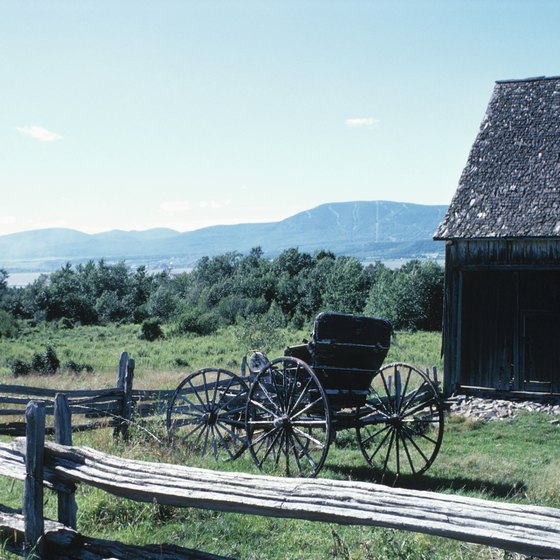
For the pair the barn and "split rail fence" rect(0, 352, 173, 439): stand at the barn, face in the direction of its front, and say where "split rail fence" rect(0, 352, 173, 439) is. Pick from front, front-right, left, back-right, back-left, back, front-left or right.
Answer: front-right

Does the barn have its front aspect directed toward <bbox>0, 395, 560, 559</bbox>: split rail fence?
yes

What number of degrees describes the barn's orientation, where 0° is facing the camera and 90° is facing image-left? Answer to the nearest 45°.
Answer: approximately 0°

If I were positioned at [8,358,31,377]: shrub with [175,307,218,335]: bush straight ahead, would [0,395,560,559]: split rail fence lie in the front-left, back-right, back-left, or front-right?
back-right

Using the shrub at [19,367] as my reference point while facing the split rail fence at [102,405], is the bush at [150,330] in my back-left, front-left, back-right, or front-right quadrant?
back-left
